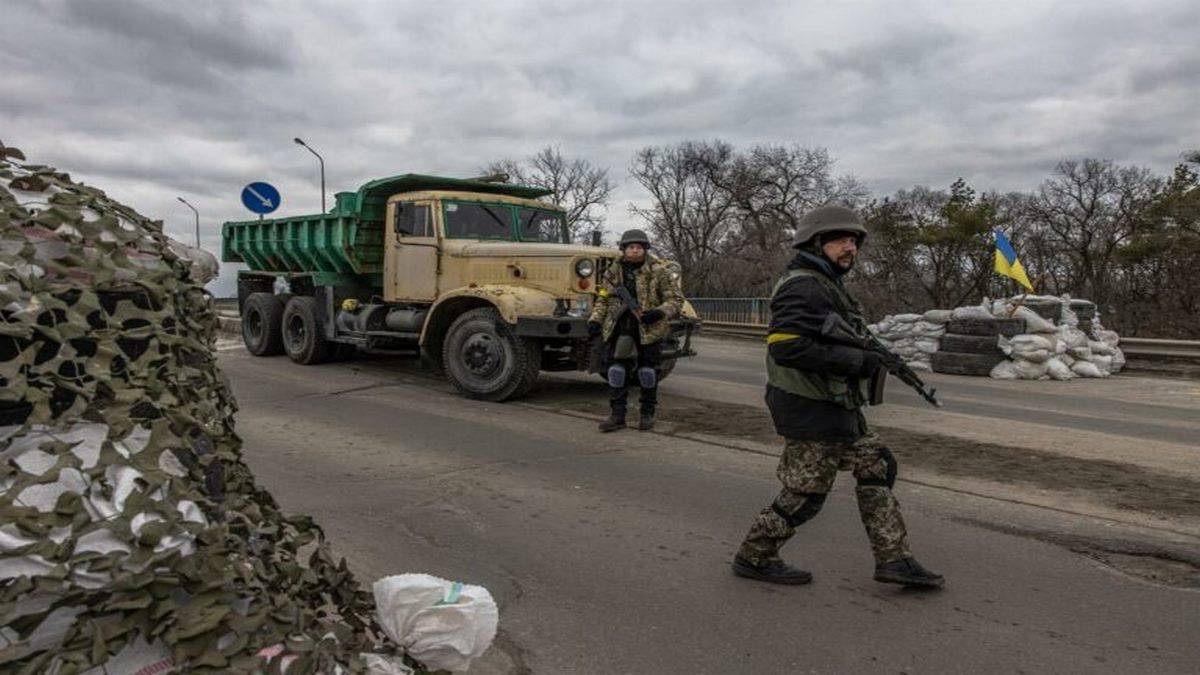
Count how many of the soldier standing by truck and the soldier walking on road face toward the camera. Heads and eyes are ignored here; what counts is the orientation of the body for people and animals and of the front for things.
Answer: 1

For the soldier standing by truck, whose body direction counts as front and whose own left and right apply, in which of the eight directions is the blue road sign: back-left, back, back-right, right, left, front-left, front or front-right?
back-right

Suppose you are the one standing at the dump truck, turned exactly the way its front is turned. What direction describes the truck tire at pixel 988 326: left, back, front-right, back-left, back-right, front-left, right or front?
front-left

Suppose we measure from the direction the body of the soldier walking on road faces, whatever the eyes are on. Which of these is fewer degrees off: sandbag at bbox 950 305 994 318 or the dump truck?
the sandbag

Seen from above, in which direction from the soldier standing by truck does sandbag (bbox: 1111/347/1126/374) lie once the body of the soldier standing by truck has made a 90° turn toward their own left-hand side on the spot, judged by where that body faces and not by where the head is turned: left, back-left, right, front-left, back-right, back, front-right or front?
front-left

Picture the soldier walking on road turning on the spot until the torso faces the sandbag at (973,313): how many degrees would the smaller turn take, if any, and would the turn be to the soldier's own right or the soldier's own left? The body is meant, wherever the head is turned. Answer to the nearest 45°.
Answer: approximately 90° to the soldier's own left

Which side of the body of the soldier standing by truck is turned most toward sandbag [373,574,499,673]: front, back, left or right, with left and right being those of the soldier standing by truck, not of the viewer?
front

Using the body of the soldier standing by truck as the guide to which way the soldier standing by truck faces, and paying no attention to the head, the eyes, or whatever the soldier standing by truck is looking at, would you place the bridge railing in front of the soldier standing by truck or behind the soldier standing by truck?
behind

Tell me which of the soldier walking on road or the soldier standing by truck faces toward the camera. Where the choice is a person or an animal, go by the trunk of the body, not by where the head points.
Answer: the soldier standing by truck

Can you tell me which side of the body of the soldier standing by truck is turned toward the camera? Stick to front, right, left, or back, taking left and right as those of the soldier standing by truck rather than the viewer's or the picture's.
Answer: front

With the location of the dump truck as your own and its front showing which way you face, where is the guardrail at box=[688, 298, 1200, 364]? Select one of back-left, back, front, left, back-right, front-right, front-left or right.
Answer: left

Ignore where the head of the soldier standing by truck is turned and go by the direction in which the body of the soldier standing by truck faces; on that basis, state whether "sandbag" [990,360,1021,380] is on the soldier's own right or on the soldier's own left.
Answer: on the soldier's own left

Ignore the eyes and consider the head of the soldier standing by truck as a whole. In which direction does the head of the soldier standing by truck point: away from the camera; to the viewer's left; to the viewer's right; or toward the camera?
toward the camera

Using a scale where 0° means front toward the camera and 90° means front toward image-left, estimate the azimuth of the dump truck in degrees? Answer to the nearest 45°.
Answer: approximately 315°

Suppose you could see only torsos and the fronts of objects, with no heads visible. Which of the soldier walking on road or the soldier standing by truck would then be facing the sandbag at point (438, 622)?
the soldier standing by truck
